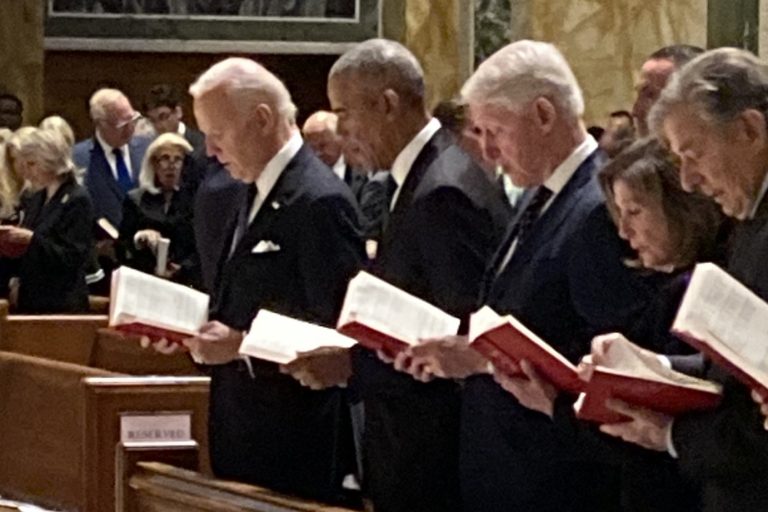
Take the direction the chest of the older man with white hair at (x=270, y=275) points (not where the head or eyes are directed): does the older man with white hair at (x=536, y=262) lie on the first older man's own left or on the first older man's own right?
on the first older man's own left

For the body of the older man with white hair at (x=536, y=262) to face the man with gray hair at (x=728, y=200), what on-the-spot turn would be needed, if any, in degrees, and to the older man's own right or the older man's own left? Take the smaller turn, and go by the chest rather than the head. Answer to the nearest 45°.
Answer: approximately 90° to the older man's own left

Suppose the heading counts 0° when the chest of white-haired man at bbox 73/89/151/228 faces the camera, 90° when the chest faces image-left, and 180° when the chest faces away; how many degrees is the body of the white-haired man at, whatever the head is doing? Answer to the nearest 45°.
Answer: approximately 315°

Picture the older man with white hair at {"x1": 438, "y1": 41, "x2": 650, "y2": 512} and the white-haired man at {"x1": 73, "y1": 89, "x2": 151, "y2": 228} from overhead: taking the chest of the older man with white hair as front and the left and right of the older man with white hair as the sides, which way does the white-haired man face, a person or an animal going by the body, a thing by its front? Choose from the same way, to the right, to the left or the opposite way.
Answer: to the left

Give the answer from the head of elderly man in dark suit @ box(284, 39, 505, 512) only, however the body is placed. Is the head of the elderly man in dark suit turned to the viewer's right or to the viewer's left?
to the viewer's left

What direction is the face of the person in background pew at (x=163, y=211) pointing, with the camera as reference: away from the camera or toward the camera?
toward the camera

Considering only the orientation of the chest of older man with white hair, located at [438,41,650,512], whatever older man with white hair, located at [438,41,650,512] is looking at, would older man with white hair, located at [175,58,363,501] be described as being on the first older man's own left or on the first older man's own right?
on the first older man's own right

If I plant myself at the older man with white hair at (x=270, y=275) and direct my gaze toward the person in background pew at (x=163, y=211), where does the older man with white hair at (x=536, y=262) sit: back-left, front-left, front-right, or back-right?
back-right

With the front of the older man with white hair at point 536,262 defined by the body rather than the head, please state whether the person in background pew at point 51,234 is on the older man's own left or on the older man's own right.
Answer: on the older man's own right

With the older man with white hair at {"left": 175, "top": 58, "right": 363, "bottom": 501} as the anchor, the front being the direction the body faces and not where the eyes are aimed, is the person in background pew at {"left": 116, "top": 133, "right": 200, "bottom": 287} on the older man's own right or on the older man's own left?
on the older man's own right

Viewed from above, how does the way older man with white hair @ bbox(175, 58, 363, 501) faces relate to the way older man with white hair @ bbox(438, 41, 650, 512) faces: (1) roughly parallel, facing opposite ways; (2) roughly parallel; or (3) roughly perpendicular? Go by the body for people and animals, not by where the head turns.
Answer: roughly parallel

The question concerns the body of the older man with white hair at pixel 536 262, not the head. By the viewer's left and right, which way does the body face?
facing the viewer and to the left of the viewer

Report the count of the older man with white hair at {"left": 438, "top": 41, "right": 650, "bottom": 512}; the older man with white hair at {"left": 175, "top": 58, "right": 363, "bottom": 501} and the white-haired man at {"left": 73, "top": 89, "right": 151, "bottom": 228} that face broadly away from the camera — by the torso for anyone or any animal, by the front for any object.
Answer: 0
